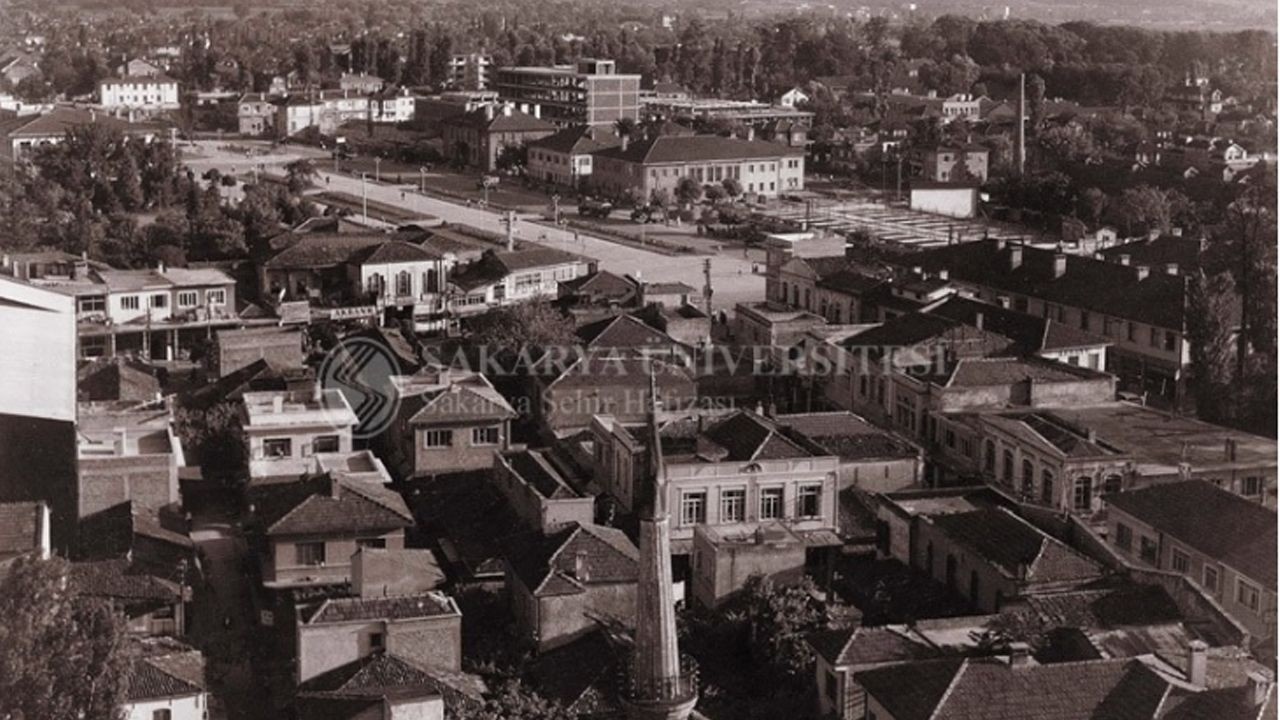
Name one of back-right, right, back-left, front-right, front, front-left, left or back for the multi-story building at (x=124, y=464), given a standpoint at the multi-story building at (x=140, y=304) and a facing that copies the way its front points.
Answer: front

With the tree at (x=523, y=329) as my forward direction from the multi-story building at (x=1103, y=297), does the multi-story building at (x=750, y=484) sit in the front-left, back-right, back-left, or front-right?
front-left

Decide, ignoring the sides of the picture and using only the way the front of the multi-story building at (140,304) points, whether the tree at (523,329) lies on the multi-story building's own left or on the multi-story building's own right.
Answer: on the multi-story building's own left

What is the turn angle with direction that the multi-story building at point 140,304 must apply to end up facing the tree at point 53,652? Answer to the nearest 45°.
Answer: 0° — it already faces it

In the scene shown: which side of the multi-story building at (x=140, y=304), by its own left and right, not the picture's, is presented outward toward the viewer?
front

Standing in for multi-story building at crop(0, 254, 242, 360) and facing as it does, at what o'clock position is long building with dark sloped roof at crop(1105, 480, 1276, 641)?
long building with dark sloped roof at crop(1105, 480, 1276, 641) is roughly at 11 o'clock from multi-story building at crop(0, 254, 242, 360).

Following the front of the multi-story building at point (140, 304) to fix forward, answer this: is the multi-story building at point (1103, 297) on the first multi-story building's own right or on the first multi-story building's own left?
on the first multi-story building's own left

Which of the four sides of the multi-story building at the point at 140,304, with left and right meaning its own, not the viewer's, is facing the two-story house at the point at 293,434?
front

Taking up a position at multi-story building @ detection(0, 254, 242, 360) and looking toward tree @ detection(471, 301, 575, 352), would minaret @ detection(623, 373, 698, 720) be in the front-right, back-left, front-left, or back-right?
front-right

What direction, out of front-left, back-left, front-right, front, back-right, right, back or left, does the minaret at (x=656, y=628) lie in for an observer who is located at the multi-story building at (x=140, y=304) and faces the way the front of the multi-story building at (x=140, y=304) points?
front
